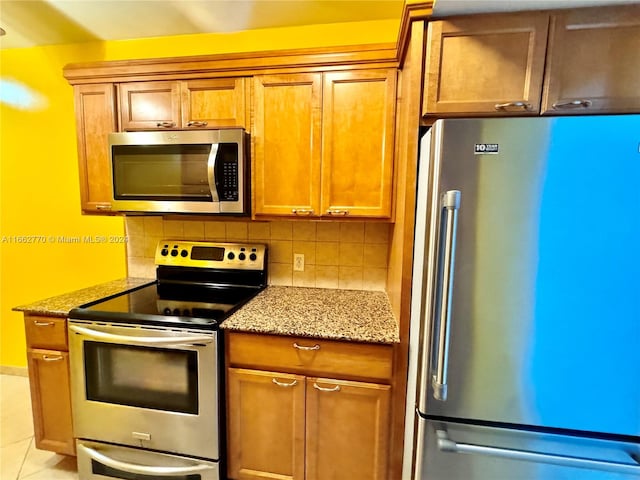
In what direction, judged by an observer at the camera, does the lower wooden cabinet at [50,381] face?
facing the viewer and to the left of the viewer

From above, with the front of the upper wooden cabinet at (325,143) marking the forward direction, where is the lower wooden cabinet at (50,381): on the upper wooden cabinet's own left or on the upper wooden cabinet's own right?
on the upper wooden cabinet's own right

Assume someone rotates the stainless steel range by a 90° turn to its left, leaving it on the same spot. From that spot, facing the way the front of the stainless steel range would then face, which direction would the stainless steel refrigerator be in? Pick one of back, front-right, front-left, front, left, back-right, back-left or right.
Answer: front

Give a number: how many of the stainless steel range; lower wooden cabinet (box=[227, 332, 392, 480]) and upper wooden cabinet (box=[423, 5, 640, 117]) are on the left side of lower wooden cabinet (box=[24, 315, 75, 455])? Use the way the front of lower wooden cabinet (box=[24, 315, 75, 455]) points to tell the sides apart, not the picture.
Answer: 3

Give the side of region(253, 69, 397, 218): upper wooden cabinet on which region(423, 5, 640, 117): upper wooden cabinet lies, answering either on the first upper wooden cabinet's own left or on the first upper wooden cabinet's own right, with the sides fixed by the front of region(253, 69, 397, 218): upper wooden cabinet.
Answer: on the first upper wooden cabinet's own left

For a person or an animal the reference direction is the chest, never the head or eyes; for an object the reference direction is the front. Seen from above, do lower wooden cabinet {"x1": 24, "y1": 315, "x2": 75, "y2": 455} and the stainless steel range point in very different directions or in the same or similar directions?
same or similar directions

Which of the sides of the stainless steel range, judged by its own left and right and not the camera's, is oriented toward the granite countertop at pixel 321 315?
left

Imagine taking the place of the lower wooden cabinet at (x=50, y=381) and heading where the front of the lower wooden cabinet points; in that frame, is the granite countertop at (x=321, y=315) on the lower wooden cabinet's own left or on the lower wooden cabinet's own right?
on the lower wooden cabinet's own left

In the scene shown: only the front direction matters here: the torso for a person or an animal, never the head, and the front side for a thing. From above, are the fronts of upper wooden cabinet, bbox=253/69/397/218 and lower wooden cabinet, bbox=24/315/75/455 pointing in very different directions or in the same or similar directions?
same or similar directions

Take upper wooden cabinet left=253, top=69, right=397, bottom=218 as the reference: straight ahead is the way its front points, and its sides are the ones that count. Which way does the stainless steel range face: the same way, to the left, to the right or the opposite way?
the same way

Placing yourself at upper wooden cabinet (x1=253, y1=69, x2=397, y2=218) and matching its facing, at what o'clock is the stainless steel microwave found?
The stainless steel microwave is roughly at 3 o'clock from the upper wooden cabinet.

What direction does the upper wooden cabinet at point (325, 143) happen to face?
toward the camera

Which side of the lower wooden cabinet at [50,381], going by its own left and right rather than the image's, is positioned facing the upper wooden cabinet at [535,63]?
left

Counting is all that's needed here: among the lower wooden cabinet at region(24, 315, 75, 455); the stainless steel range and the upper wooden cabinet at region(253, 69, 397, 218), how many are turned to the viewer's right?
0

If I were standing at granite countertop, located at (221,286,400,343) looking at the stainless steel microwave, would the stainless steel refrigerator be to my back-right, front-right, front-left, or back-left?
back-left
